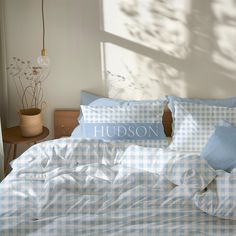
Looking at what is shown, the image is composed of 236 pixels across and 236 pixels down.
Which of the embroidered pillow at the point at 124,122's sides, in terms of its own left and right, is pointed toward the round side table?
right

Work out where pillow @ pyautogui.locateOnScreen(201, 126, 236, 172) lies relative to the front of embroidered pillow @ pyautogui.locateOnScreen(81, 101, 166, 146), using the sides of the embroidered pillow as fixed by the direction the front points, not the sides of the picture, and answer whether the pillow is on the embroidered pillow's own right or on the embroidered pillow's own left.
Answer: on the embroidered pillow's own left

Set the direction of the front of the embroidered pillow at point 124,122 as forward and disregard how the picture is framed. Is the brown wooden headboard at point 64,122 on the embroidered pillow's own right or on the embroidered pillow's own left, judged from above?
on the embroidered pillow's own right

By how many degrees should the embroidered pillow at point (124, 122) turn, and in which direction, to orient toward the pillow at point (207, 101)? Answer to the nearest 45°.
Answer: approximately 90° to its left

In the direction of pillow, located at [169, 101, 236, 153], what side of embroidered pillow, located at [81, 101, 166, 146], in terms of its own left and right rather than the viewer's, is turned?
left

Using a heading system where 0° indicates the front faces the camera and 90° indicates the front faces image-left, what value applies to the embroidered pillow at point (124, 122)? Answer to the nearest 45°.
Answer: approximately 0°

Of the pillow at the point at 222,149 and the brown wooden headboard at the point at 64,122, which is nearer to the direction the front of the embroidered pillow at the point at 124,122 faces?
the pillow
